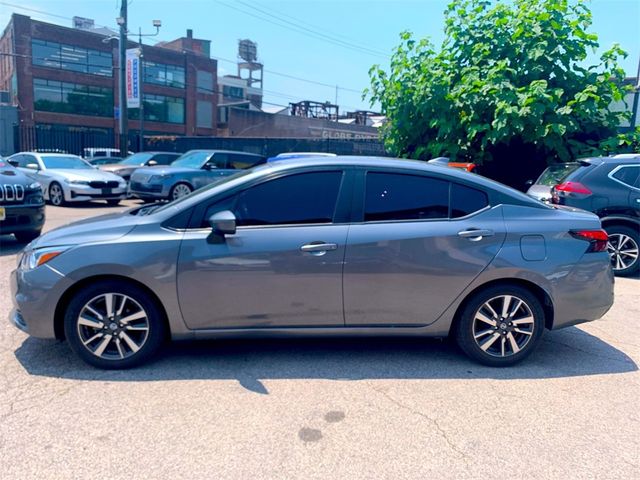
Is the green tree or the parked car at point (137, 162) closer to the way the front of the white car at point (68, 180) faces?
the green tree

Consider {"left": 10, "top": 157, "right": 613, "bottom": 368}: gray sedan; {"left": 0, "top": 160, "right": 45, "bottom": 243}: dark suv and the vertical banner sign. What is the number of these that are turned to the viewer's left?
1

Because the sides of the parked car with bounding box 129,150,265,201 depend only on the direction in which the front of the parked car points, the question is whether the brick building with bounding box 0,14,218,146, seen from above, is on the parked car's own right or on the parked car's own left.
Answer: on the parked car's own right

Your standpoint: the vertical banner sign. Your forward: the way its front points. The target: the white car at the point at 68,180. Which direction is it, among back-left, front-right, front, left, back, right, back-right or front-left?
front

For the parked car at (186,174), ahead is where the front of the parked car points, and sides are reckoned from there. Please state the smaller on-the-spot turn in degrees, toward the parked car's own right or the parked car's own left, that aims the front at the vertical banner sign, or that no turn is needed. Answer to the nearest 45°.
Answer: approximately 135° to the parked car's own right

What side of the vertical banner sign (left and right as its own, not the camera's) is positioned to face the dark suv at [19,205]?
front

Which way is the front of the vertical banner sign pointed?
toward the camera

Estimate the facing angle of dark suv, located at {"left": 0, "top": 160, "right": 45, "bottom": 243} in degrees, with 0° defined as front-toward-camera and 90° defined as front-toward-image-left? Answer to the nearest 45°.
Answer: approximately 315°

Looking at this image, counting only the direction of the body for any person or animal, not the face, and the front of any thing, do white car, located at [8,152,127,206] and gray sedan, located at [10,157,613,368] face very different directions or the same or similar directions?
very different directions

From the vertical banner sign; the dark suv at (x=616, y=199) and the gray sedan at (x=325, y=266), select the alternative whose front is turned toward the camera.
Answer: the vertical banner sign

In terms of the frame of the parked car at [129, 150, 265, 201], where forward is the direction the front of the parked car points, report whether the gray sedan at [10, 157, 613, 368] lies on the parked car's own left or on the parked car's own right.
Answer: on the parked car's own left

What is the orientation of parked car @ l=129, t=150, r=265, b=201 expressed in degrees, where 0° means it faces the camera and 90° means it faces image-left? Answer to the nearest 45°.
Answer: approximately 45°

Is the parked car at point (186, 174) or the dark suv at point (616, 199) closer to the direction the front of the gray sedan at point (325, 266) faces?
the parked car

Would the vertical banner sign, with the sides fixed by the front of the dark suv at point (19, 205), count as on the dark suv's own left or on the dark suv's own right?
on the dark suv's own left

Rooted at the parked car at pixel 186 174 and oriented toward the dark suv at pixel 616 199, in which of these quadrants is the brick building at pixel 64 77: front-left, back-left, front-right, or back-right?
back-left

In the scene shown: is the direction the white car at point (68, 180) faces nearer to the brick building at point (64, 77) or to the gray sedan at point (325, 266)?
the gray sedan
